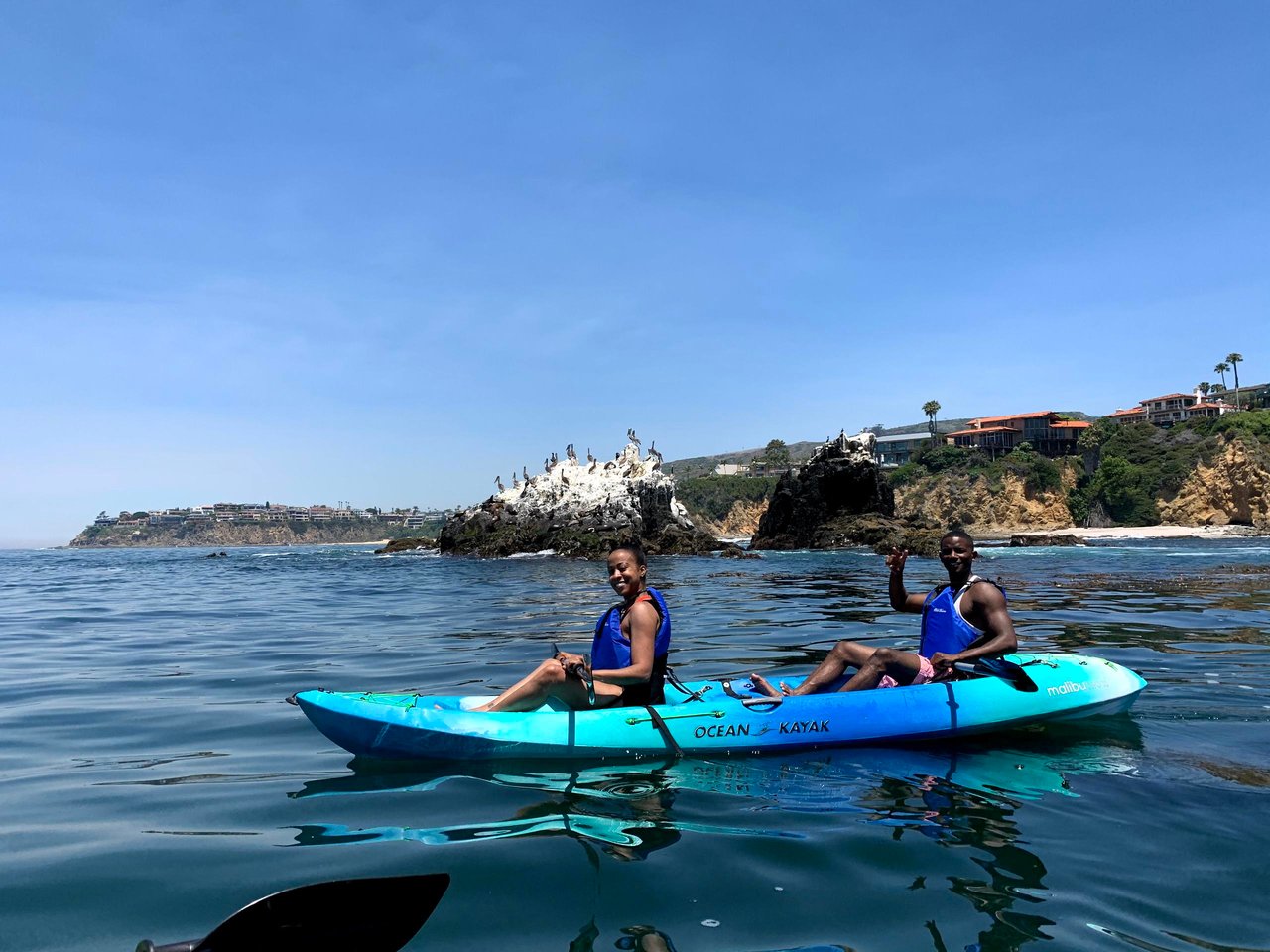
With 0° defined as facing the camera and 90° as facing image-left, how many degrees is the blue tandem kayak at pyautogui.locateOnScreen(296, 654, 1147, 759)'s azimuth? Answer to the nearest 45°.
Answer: approximately 90°

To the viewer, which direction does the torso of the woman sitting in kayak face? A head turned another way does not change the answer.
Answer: to the viewer's left

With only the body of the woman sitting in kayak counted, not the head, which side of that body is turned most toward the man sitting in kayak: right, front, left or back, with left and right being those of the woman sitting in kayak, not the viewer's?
back

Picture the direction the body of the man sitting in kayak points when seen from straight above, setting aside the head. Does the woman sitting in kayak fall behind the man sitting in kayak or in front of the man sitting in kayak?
in front

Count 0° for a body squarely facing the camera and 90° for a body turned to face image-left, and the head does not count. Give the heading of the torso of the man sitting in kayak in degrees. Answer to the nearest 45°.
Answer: approximately 45°
